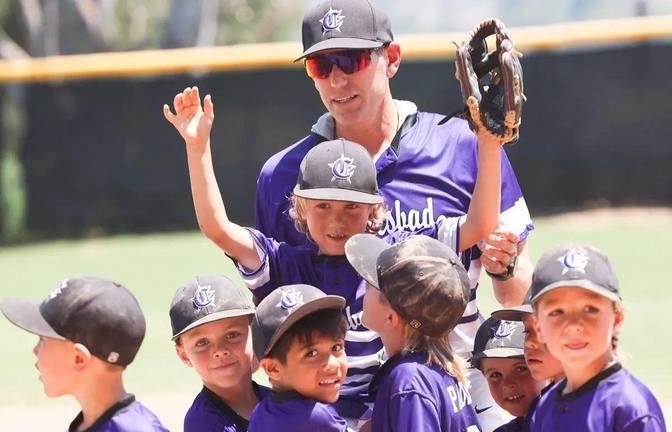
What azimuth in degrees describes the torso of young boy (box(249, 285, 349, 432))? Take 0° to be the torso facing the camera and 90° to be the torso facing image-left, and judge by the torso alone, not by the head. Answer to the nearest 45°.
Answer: approximately 315°

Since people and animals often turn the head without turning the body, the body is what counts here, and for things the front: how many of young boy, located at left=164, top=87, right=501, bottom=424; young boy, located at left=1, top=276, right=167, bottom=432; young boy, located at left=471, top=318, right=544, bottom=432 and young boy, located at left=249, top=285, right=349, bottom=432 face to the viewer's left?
1

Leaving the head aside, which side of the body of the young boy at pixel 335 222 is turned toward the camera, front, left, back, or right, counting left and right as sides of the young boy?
front

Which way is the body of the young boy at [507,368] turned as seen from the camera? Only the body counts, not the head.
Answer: toward the camera

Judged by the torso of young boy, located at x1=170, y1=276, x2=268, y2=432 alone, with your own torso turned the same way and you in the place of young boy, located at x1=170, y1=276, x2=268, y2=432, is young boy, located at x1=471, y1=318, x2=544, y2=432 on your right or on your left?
on your left

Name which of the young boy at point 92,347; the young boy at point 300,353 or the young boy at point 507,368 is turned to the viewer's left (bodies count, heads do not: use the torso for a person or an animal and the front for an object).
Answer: the young boy at point 92,347

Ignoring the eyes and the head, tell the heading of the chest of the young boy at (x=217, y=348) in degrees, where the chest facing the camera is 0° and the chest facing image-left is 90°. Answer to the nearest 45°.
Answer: approximately 0°

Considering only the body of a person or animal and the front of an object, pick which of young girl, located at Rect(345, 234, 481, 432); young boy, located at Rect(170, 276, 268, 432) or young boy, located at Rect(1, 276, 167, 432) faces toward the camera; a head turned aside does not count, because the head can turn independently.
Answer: young boy, located at Rect(170, 276, 268, 432)

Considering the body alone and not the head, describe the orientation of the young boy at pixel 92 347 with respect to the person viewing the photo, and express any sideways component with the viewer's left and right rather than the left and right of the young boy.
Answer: facing to the left of the viewer

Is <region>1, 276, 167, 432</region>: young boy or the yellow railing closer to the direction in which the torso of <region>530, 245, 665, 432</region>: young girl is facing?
the young boy

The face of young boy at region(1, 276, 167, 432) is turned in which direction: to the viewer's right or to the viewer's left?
to the viewer's left

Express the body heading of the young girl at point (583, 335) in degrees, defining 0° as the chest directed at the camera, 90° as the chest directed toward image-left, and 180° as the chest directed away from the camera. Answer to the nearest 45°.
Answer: approximately 45°

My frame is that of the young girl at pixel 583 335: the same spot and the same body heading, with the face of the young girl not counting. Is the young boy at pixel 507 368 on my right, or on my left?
on my right

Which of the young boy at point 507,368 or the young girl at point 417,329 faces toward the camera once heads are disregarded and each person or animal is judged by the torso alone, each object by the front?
the young boy
